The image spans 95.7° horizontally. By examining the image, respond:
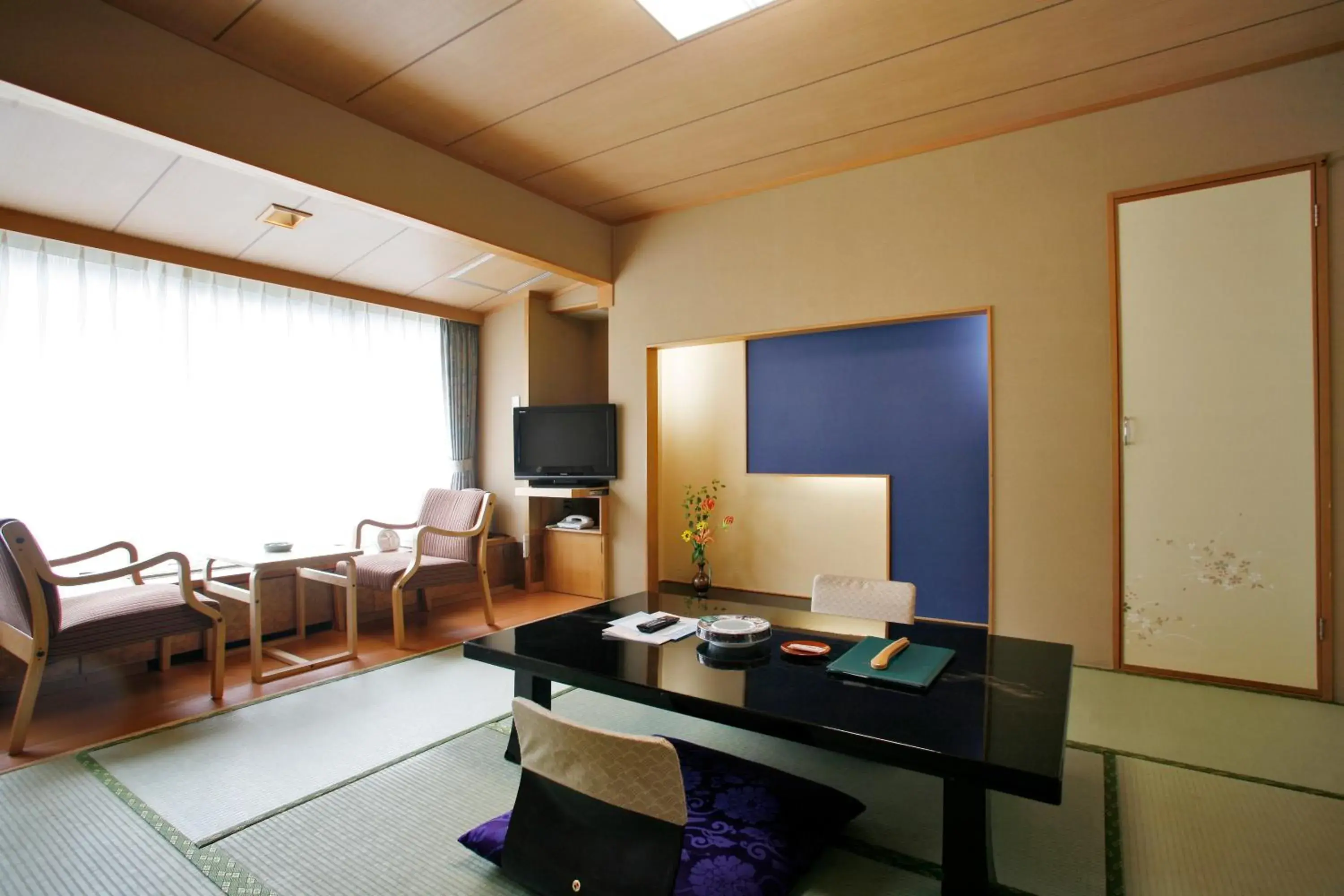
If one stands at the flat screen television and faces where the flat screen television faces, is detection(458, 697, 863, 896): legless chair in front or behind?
in front

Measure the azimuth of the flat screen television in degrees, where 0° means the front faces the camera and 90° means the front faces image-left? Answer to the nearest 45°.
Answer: approximately 0°

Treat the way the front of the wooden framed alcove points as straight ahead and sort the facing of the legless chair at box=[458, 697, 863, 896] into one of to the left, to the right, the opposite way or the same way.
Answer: the opposite way

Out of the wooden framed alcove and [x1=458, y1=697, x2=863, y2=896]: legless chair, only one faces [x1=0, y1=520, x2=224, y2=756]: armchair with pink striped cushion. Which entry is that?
the wooden framed alcove

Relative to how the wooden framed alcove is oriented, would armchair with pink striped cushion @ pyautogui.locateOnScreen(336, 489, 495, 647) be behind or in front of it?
in front

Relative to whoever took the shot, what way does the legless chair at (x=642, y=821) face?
facing away from the viewer and to the right of the viewer

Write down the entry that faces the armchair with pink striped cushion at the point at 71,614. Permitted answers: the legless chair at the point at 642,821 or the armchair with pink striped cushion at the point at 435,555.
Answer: the armchair with pink striped cushion at the point at 435,555

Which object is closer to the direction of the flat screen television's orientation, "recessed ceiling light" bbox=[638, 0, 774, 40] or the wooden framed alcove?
the recessed ceiling light

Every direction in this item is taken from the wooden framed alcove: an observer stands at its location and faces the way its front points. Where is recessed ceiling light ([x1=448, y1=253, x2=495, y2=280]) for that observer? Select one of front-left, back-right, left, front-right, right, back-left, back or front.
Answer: front-right

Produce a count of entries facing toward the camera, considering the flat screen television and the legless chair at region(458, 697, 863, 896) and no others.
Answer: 1

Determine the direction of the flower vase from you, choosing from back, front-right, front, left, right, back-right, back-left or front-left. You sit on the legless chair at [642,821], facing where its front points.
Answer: front-left
